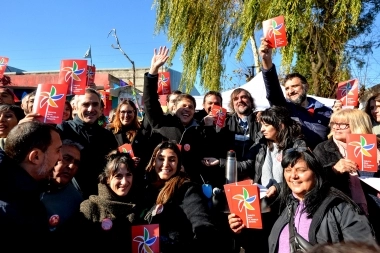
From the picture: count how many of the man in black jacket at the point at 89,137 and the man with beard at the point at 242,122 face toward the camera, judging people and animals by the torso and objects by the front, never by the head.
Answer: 2

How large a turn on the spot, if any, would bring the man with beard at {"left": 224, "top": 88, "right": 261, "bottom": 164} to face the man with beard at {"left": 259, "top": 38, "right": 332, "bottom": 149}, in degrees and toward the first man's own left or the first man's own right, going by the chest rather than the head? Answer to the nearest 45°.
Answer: approximately 45° to the first man's own left

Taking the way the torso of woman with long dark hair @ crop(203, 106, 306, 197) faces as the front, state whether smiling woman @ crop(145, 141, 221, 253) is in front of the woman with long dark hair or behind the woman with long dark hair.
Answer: in front

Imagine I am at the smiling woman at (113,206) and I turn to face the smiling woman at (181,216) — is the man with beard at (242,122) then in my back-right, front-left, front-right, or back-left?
front-left

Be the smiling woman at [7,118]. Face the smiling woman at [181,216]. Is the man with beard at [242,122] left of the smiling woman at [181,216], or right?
left

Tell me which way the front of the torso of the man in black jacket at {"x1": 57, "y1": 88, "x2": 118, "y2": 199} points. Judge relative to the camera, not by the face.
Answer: toward the camera

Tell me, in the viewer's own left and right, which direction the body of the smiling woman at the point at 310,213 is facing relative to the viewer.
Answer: facing the viewer and to the left of the viewer

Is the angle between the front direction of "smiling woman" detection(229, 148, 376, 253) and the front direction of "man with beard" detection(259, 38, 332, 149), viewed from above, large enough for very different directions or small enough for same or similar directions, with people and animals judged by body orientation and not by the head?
same or similar directions

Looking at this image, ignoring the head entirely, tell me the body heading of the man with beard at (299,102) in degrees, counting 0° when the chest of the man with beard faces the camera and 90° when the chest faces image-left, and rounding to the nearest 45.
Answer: approximately 45°

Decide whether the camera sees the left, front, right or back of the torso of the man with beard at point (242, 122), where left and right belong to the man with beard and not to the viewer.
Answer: front

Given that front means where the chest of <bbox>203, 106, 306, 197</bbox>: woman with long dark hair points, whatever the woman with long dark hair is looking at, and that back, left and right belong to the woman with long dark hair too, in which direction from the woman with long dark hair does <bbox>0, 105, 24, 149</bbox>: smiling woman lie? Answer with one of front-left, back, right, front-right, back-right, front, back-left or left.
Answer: front-right

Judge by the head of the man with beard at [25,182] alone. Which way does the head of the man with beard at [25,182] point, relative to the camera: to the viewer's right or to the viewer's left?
to the viewer's right

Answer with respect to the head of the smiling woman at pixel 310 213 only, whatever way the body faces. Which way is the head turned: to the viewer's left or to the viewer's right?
to the viewer's left

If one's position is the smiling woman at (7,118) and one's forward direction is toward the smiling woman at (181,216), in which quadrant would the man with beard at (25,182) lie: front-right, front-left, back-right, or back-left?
front-right

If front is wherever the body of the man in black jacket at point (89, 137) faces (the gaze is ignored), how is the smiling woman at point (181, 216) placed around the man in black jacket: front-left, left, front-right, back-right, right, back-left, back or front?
front-left
